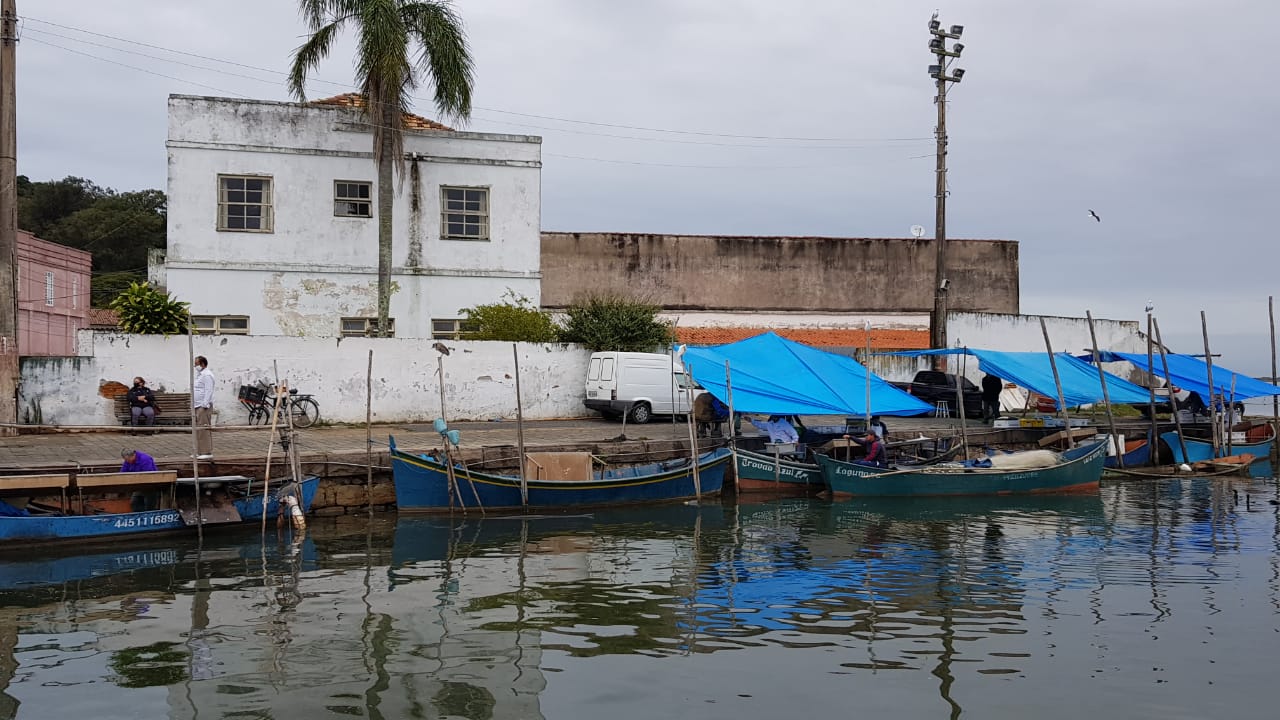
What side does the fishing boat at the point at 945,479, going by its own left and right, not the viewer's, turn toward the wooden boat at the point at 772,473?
front

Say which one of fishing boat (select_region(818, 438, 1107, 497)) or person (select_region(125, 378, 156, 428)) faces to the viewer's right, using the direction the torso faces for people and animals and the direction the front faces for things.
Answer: the fishing boat

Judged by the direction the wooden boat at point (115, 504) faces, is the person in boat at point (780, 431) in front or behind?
in front

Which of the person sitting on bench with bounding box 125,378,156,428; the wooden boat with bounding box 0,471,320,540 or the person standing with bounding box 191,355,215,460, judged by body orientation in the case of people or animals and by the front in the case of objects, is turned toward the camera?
the person sitting on bench with bounding box 125,378,156,428

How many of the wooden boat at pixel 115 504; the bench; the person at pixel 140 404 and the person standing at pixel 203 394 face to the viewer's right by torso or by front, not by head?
1

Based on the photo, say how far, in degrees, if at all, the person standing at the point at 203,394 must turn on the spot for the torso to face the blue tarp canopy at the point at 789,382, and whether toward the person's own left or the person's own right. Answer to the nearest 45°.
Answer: approximately 180°

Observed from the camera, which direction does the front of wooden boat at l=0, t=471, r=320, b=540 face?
facing to the right of the viewer

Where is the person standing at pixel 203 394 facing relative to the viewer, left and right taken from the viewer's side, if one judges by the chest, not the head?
facing to the left of the viewer
